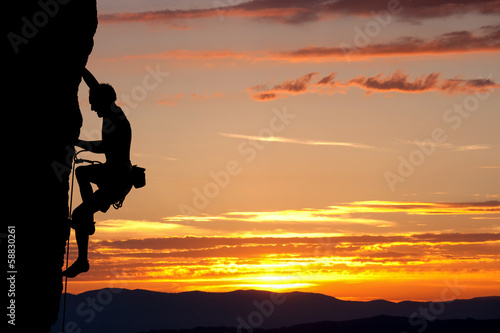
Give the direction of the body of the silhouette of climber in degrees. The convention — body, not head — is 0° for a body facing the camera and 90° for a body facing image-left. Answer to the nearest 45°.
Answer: approximately 90°
